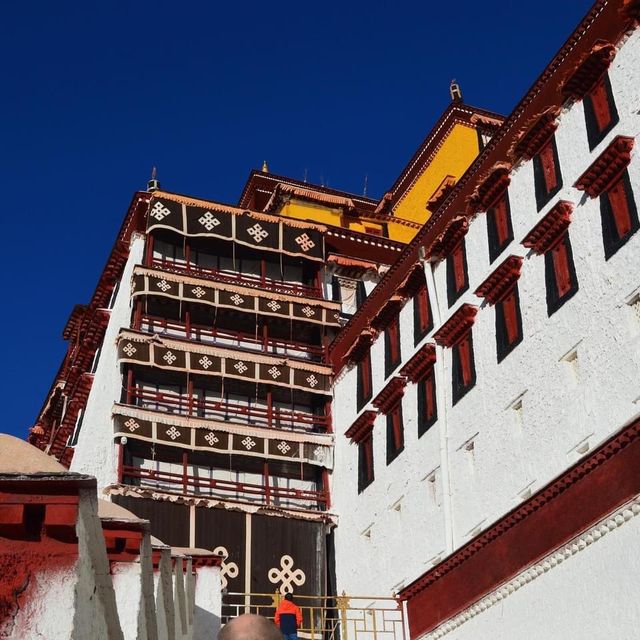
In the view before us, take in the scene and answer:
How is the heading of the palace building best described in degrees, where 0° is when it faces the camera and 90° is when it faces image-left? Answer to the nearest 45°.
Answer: approximately 0°

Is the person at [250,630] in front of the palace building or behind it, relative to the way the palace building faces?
in front
